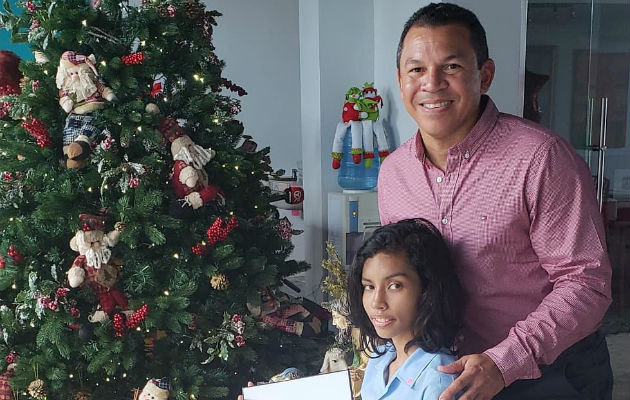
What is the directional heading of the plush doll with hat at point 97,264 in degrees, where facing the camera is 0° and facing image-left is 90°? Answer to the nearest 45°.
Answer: approximately 0°

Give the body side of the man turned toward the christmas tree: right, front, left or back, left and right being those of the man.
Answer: right

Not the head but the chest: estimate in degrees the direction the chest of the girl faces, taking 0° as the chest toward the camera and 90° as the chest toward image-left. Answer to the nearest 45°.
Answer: approximately 45°

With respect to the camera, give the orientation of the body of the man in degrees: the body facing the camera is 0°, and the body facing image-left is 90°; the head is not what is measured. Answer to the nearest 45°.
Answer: approximately 45°

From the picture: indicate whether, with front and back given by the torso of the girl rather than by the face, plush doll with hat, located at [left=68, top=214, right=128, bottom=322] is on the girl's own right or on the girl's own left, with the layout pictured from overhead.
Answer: on the girl's own right

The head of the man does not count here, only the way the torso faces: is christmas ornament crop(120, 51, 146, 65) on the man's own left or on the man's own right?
on the man's own right

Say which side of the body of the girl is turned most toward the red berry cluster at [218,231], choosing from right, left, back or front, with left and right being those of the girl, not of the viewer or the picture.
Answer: right
